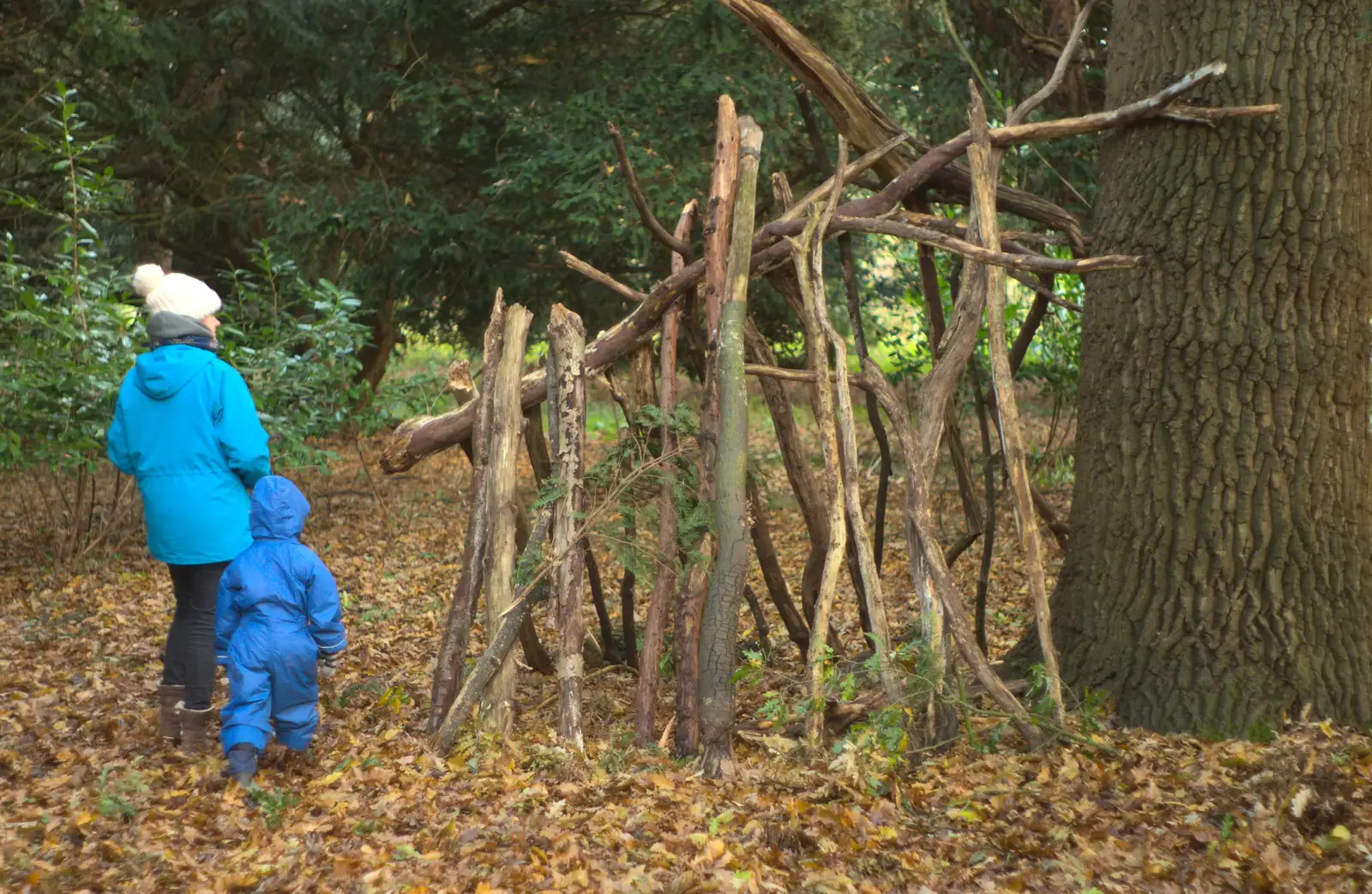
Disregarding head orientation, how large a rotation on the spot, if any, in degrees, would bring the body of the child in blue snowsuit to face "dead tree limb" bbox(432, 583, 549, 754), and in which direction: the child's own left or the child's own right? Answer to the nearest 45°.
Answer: approximately 90° to the child's own right

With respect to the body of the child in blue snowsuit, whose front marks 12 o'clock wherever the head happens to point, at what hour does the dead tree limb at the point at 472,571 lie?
The dead tree limb is roughly at 3 o'clock from the child in blue snowsuit.

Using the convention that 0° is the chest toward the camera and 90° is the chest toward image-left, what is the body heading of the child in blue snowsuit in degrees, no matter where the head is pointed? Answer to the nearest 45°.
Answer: approximately 180°

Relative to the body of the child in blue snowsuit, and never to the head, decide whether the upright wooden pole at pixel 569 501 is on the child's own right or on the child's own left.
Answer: on the child's own right

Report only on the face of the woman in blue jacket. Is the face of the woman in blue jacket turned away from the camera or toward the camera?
away from the camera

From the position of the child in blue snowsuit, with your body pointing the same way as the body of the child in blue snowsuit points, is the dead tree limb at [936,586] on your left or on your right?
on your right

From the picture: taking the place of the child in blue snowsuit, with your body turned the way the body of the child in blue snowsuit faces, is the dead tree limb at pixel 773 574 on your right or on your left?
on your right
